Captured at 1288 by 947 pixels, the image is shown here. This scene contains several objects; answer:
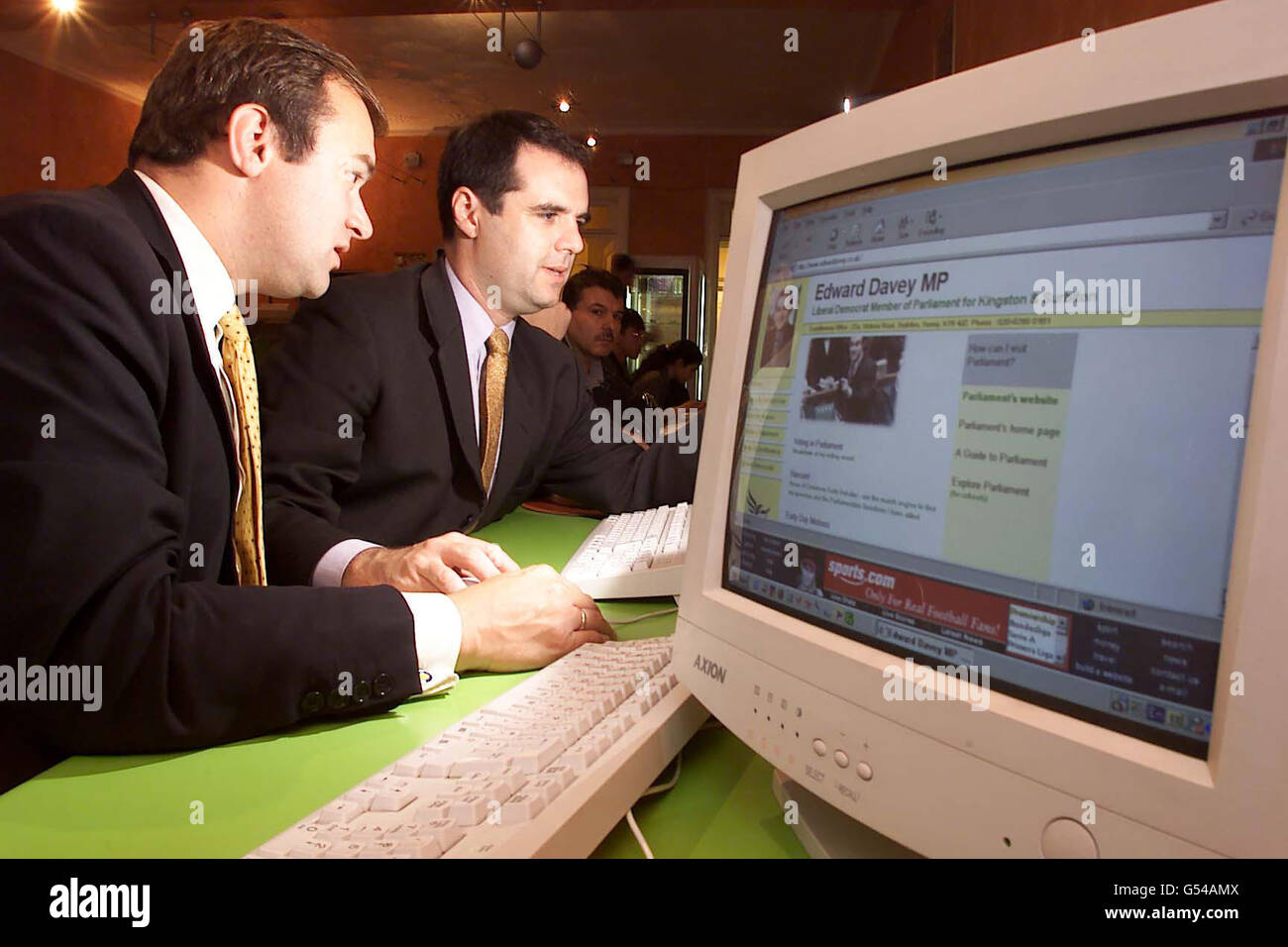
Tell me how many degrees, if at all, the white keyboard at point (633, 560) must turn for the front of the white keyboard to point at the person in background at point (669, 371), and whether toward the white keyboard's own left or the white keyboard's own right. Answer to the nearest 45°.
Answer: approximately 90° to the white keyboard's own right

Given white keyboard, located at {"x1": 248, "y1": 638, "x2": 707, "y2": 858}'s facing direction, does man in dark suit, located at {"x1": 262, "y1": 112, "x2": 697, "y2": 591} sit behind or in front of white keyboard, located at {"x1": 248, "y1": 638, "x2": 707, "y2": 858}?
in front

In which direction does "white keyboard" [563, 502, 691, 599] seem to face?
to the viewer's left

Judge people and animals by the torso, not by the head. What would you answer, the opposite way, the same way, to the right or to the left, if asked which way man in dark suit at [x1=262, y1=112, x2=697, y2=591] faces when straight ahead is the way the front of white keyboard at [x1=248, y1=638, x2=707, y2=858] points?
the opposite way

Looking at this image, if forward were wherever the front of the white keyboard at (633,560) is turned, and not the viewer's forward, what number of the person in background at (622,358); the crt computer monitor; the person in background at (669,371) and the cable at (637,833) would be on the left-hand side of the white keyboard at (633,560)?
2

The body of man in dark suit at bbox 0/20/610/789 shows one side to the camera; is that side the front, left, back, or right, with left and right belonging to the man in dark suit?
right

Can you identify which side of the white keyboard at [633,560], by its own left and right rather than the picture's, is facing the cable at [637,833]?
left

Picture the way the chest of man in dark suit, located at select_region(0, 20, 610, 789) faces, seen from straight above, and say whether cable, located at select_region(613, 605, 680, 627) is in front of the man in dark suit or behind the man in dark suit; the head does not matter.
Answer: in front

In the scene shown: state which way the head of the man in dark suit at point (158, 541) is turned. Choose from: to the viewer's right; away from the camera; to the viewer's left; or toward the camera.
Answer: to the viewer's right

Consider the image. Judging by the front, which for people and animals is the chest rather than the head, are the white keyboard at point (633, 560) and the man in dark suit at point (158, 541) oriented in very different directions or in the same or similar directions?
very different directions

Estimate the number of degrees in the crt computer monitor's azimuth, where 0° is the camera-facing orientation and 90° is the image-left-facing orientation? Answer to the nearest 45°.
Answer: approximately 45°

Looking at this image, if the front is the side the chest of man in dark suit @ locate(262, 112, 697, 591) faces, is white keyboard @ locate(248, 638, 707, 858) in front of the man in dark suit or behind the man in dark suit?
in front
